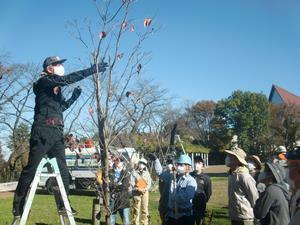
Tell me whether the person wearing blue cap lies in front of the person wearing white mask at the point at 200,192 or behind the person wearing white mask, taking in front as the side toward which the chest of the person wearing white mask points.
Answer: in front

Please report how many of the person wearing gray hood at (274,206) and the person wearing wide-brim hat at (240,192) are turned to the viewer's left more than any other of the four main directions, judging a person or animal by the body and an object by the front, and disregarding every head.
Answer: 2

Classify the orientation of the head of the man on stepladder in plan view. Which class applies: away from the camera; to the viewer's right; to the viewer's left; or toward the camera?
to the viewer's right

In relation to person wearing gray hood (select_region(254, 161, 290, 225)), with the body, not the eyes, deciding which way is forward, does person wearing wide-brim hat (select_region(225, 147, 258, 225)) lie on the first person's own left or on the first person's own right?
on the first person's own right

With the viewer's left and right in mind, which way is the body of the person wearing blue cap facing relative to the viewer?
facing the viewer and to the left of the viewer

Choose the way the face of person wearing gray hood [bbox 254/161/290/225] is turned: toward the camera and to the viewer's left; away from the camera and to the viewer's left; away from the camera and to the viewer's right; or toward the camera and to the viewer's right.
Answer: away from the camera and to the viewer's left

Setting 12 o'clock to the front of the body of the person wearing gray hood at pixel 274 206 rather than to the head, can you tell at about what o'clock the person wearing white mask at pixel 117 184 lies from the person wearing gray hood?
The person wearing white mask is roughly at 1 o'clock from the person wearing gray hood.

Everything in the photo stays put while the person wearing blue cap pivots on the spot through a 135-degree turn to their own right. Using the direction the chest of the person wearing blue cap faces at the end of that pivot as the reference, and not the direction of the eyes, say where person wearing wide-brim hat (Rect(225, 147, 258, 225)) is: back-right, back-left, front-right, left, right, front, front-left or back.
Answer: right

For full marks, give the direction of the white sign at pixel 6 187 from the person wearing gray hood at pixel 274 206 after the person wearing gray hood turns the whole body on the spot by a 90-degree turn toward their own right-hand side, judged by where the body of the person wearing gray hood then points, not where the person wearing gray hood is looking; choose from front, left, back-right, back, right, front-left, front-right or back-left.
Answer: front-left

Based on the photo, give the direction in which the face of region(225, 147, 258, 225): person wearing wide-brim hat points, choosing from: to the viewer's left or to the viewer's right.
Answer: to the viewer's left

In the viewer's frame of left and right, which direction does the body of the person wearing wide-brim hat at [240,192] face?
facing to the left of the viewer

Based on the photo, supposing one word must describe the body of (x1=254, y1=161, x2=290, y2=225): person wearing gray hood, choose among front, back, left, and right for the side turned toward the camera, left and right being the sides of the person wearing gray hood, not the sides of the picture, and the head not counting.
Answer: left
